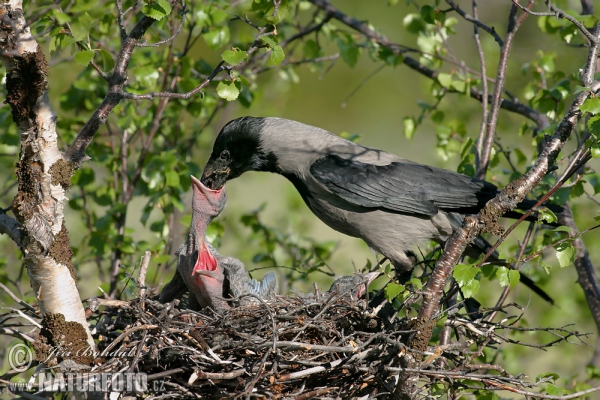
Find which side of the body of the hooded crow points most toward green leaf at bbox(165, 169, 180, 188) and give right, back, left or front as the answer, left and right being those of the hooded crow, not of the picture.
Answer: front

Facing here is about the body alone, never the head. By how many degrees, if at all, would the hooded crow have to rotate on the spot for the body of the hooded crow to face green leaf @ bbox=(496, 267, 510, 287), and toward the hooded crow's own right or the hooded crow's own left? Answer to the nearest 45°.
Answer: approximately 135° to the hooded crow's own left

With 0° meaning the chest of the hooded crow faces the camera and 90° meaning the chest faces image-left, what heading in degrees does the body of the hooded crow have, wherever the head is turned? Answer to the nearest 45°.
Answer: approximately 90°

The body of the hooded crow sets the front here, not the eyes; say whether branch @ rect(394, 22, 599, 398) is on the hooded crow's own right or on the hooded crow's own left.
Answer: on the hooded crow's own left

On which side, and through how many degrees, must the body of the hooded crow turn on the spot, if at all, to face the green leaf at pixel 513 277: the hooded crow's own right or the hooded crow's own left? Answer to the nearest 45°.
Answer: approximately 135° to the hooded crow's own left

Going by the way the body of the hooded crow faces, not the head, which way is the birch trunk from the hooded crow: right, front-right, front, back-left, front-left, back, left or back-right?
front-left

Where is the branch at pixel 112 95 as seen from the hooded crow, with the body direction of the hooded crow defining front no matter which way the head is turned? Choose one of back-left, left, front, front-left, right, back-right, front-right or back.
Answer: front-left
